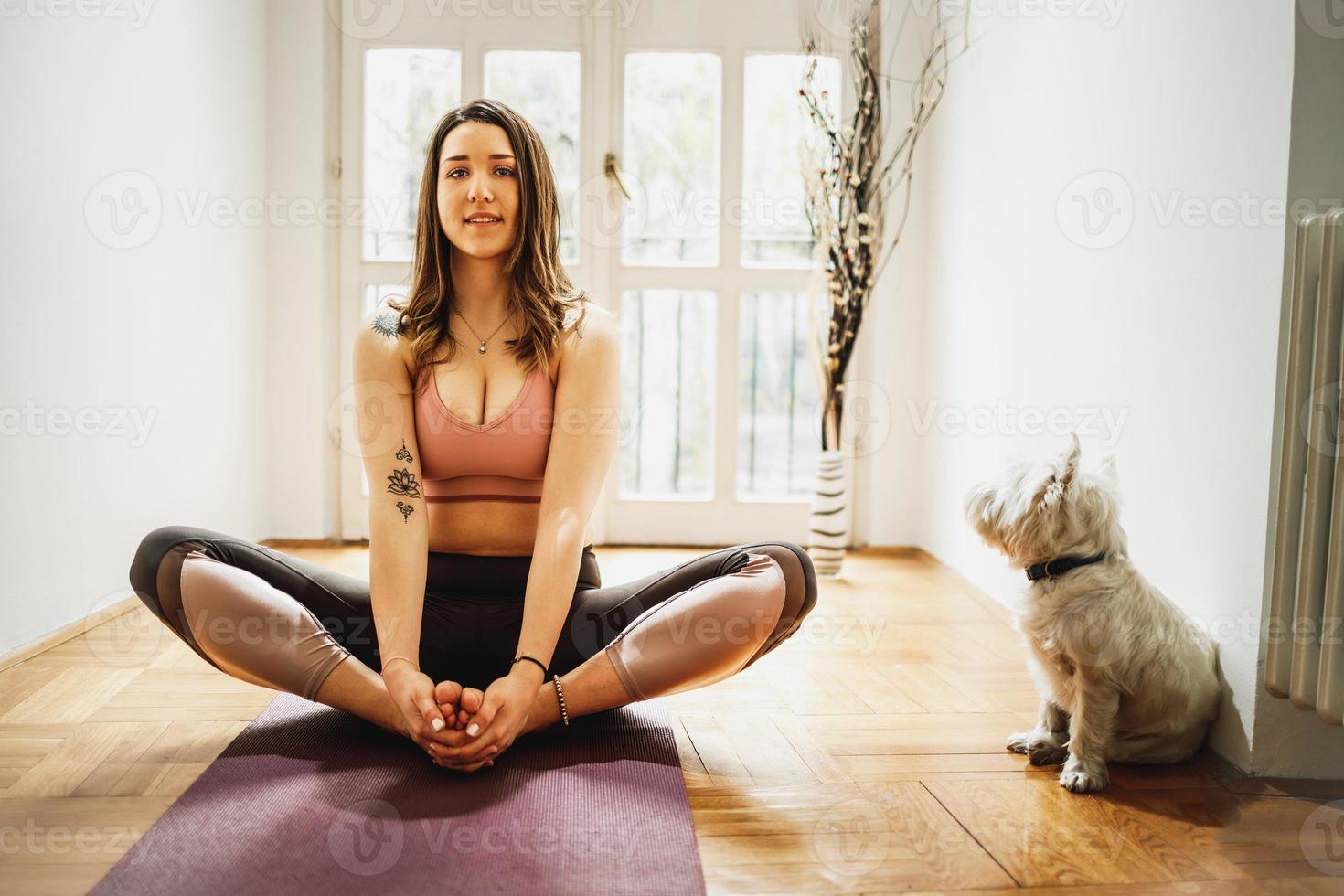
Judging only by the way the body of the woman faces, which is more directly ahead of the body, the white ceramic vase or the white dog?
the white dog

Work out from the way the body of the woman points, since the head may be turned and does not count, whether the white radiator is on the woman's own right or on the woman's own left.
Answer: on the woman's own left

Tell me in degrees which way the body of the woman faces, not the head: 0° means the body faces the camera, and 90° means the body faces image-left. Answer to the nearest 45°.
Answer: approximately 0°

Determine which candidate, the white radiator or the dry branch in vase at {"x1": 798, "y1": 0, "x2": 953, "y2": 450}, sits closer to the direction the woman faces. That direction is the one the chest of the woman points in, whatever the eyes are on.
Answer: the white radiator

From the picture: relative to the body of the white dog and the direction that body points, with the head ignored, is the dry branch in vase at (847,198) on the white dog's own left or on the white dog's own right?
on the white dog's own right
